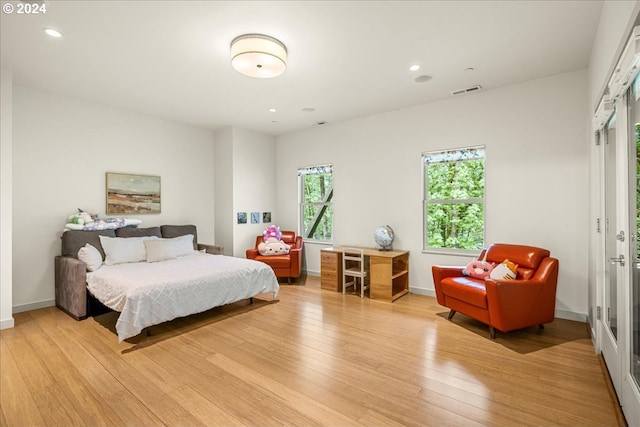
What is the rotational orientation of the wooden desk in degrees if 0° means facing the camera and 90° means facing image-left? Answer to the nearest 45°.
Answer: approximately 45°

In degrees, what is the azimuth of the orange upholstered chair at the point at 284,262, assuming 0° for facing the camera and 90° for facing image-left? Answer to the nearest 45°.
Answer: approximately 45°

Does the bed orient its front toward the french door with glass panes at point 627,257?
yes

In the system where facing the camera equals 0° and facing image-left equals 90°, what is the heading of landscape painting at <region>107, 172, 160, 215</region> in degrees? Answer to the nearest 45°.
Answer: approximately 315°

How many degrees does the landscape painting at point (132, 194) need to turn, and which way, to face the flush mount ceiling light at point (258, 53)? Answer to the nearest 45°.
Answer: approximately 45° to its right

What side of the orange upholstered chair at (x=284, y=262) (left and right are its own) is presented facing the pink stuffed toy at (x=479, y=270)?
left

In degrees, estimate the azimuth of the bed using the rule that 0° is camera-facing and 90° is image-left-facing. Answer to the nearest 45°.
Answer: approximately 315°

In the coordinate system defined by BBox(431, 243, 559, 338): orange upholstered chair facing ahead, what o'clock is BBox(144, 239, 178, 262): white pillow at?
The white pillow is roughly at 1 o'clock from the orange upholstered chair.
